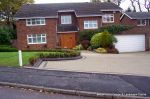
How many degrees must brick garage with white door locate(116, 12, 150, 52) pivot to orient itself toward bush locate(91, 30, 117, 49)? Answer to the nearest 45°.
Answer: approximately 45° to its right

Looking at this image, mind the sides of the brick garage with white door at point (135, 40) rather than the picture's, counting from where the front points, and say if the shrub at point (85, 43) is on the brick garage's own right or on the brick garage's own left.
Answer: on the brick garage's own right

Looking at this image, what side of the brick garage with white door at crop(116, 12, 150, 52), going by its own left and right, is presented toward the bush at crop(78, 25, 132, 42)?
right

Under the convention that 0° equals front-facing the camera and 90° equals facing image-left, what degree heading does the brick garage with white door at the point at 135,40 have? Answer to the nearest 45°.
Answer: approximately 0°

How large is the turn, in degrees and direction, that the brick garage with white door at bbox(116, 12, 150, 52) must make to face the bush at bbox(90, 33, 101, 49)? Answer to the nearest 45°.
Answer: approximately 45° to its right
